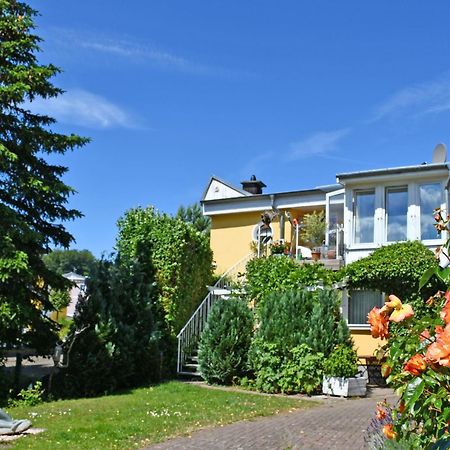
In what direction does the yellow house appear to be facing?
toward the camera

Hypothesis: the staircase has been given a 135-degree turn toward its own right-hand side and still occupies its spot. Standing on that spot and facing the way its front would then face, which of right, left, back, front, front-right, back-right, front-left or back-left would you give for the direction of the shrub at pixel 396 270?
right

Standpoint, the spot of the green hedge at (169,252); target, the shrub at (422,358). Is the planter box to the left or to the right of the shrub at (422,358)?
left

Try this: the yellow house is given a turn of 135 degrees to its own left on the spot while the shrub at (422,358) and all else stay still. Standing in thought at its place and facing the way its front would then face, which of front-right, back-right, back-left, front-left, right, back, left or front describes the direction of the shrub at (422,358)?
back-right

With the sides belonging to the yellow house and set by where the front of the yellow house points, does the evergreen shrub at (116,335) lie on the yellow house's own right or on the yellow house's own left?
on the yellow house's own right

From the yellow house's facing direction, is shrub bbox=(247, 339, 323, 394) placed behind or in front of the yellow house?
in front

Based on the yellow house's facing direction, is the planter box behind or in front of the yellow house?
in front

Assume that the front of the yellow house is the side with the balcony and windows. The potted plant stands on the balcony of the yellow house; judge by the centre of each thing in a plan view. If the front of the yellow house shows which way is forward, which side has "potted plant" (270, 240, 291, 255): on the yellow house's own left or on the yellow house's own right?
on the yellow house's own right

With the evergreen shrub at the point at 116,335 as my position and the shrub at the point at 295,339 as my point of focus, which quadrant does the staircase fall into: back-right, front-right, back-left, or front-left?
front-left

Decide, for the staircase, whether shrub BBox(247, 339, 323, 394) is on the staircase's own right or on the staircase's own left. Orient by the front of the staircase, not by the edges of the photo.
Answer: on the staircase's own left

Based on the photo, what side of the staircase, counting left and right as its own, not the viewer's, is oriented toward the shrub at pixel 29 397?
front

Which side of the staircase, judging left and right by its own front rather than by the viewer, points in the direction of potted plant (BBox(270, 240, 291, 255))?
back

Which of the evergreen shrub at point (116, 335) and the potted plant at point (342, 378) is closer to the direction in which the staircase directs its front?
the evergreen shrub

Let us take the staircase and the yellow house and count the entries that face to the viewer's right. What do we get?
0

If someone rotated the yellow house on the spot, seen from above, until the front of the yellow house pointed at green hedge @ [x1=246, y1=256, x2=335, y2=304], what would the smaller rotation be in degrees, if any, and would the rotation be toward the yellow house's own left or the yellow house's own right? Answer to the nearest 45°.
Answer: approximately 45° to the yellow house's own right

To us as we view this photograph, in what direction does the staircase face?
facing the viewer and to the left of the viewer

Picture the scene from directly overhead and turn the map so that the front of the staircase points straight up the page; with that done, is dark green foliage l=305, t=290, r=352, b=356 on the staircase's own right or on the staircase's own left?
on the staircase's own left

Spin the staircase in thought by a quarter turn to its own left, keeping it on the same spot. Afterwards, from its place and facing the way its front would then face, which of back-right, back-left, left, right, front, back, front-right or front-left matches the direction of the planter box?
front
